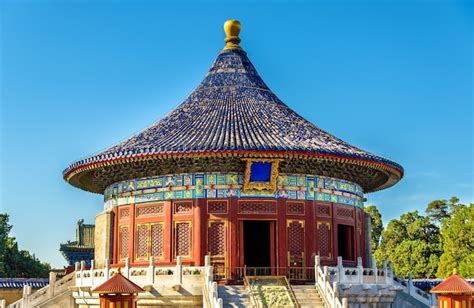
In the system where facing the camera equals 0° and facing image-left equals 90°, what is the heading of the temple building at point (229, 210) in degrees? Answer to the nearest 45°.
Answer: approximately 0°

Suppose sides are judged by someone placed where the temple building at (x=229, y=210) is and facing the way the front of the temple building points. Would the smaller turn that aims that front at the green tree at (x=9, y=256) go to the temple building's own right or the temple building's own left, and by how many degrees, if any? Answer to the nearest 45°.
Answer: approximately 135° to the temple building's own right
